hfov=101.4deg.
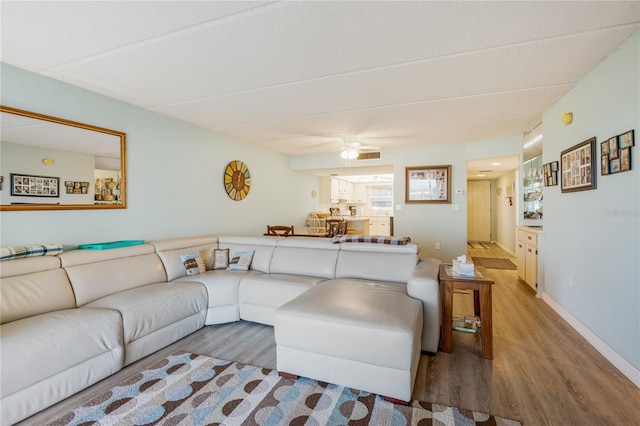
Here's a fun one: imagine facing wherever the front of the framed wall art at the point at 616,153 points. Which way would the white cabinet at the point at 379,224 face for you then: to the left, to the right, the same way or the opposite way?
to the left

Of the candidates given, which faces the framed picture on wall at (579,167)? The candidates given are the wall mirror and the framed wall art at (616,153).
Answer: the wall mirror

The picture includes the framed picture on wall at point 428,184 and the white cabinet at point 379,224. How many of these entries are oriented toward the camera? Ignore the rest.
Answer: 2

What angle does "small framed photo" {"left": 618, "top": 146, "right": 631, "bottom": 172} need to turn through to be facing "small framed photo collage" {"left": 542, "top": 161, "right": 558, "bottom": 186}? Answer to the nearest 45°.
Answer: approximately 90° to its right

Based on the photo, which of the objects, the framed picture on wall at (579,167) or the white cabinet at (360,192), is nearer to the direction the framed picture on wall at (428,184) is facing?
the framed picture on wall

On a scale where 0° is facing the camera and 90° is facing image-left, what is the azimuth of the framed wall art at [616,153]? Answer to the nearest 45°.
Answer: approximately 45°

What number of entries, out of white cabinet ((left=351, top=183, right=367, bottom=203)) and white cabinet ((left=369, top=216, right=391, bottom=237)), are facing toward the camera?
2

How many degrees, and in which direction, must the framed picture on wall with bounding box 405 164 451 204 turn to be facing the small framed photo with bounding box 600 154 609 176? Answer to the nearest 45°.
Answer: approximately 45° to its left

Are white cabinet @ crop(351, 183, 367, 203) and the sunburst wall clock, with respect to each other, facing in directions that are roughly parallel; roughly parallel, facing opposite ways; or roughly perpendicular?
roughly perpendicular

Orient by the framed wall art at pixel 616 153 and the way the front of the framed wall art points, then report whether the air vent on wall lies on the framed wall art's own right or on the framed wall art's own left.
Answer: on the framed wall art's own right

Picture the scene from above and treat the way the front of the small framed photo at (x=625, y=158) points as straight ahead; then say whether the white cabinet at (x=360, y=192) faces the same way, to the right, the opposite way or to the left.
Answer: to the left
